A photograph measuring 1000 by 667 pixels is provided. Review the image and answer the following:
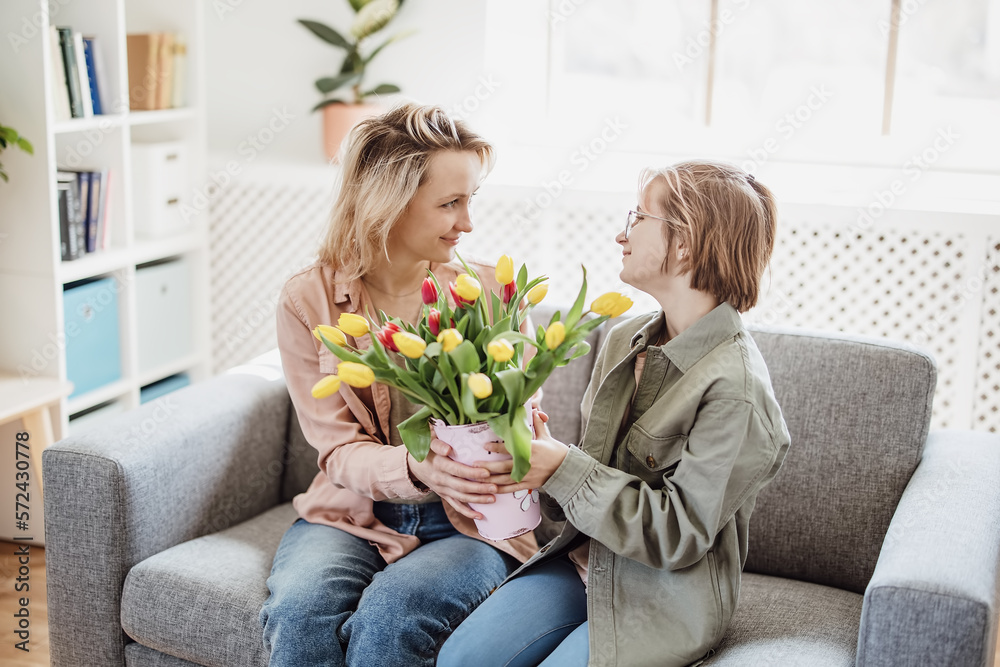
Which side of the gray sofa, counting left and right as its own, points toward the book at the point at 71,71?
right

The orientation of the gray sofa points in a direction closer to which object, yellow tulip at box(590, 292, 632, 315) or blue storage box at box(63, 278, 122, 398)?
the yellow tulip

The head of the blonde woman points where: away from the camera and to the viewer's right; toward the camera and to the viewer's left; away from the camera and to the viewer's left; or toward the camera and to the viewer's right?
toward the camera and to the viewer's right

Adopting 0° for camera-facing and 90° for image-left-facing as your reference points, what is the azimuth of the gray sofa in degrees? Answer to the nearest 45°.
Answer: approximately 45°

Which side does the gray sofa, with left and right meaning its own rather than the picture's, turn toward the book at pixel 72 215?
right

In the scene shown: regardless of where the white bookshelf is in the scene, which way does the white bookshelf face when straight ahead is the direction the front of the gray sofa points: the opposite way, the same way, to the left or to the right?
to the left
